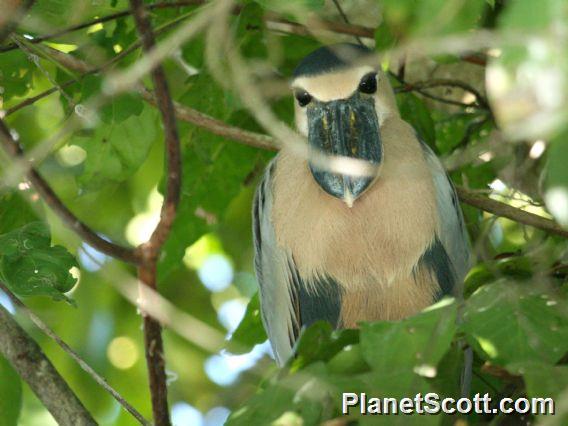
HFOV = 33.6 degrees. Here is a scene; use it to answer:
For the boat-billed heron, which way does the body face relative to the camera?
toward the camera

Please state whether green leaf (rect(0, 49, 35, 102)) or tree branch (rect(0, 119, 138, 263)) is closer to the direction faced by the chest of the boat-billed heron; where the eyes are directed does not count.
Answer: the tree branch

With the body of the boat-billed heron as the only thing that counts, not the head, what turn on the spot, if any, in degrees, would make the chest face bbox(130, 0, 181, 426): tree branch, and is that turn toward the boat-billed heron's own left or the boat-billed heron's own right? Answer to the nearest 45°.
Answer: approximately 90° to the boat-billed heron's own right

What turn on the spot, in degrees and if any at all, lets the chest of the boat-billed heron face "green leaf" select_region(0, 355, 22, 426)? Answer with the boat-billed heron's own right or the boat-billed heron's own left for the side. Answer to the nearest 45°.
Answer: approximately 90° to the boat-billed heron's own right

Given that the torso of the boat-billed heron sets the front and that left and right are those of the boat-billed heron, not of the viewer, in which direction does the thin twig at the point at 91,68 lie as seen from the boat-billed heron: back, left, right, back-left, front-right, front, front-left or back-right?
front-right

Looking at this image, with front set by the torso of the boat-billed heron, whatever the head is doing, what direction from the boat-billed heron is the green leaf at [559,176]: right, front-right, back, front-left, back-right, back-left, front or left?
front

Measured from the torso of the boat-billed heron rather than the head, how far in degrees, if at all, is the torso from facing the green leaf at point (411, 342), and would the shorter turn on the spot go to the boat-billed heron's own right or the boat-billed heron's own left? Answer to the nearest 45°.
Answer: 0° — it already faces it

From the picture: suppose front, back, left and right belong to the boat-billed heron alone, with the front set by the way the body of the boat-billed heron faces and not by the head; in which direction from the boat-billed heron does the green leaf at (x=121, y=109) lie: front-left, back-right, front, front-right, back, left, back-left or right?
front-right
